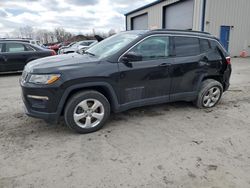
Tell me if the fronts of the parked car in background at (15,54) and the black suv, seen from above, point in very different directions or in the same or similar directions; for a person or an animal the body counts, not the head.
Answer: same or similar directions

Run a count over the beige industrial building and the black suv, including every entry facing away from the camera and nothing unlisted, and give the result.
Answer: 0

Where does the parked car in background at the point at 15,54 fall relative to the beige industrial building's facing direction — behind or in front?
in front

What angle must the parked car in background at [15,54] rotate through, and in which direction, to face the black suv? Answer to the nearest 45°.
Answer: approximately 90° to its left

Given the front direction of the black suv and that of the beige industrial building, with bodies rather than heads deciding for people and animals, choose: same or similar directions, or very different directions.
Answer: same or similar directions

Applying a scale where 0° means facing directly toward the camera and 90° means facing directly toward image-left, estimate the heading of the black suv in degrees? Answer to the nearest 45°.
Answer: approximately 45°

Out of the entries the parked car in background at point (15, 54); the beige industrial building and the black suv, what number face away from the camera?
0

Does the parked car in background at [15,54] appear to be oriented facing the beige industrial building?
no

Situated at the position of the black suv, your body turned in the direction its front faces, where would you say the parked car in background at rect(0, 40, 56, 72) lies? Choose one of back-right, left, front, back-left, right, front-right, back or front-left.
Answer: right
